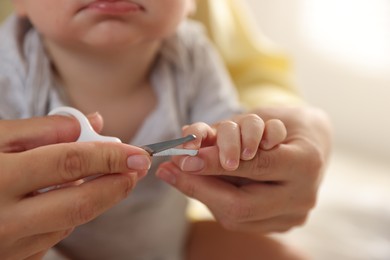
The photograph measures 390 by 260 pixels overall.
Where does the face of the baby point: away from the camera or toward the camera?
toward the camera

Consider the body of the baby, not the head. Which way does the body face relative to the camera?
toward the camera
